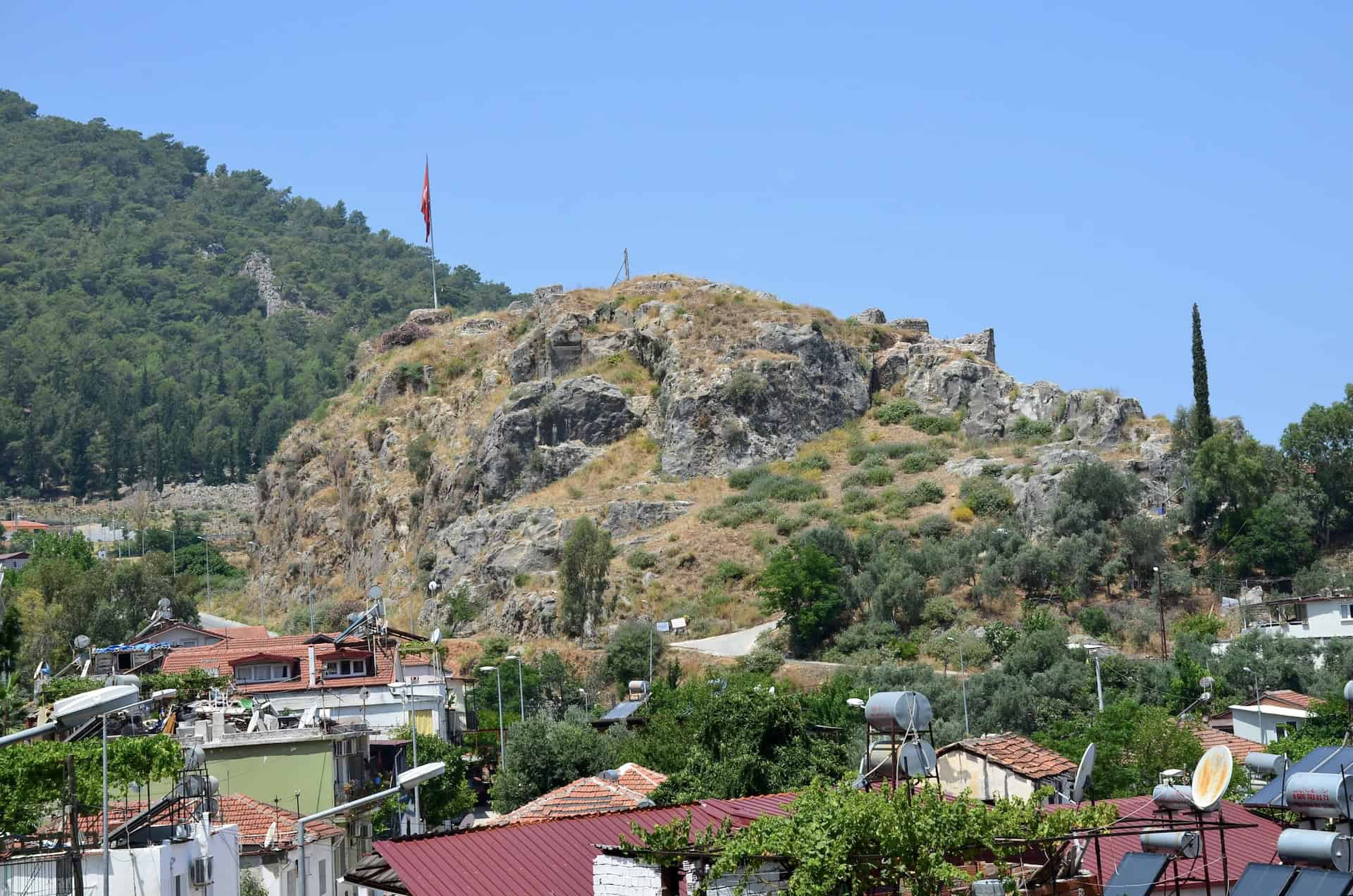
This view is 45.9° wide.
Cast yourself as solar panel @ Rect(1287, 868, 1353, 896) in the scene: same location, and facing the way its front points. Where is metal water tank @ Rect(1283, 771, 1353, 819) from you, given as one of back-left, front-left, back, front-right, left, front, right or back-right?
back-right

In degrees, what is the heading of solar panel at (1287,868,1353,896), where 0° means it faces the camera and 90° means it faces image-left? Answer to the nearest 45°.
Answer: approximately 45°

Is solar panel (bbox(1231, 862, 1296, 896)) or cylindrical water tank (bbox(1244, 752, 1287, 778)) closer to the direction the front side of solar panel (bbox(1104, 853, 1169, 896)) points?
the solar panel

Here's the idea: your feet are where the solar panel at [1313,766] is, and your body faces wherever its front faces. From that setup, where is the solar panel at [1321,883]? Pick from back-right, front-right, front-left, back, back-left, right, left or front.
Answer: front-left

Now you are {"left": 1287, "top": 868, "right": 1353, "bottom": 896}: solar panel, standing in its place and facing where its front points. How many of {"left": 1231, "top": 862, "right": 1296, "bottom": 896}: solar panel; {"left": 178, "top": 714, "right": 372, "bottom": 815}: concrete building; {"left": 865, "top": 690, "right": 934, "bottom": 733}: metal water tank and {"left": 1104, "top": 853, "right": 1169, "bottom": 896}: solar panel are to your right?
4

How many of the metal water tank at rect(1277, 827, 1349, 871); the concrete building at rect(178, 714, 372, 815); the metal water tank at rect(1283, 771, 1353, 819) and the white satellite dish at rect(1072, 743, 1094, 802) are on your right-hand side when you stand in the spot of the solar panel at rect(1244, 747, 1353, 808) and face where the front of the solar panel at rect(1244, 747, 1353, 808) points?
2

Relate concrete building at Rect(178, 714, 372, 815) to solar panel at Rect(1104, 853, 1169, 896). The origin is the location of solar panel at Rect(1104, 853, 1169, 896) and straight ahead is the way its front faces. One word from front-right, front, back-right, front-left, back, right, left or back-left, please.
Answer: right

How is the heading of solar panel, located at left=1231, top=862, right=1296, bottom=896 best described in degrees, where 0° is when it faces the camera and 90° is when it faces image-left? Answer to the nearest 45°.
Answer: approximately 45°

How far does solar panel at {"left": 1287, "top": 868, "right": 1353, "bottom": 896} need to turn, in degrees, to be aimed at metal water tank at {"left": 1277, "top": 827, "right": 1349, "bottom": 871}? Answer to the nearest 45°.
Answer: approximately 135° to its right

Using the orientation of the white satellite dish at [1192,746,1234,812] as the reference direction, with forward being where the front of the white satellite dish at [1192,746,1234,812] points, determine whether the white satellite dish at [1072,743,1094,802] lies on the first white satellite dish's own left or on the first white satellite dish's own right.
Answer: on the first white satellite dish's own right
